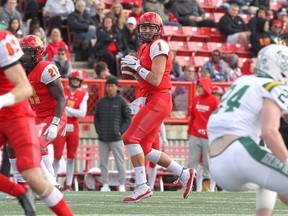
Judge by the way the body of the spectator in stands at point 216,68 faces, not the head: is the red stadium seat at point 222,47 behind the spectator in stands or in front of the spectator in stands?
behind

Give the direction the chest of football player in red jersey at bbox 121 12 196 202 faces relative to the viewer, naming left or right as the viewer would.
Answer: facing to the left of the viewer

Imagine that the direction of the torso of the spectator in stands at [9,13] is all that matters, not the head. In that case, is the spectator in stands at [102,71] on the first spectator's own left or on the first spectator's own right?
on the first spectator's own left

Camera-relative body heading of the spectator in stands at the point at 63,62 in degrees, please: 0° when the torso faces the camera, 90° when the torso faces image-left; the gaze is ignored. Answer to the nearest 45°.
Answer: approximately 0°

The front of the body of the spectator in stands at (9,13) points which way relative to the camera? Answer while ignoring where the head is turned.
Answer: toward the camera

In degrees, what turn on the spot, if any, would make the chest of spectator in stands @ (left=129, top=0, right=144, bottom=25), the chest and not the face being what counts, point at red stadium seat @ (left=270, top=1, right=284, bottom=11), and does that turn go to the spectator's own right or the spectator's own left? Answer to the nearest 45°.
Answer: approximately 135° to the spectator's own left

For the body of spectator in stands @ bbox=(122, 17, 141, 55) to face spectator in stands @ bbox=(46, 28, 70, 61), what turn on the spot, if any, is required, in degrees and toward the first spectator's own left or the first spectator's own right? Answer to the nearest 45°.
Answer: approximately 45° to the first spectator's own right

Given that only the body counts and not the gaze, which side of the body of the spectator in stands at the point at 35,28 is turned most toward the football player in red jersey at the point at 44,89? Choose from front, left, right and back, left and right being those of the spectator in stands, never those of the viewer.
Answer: front
